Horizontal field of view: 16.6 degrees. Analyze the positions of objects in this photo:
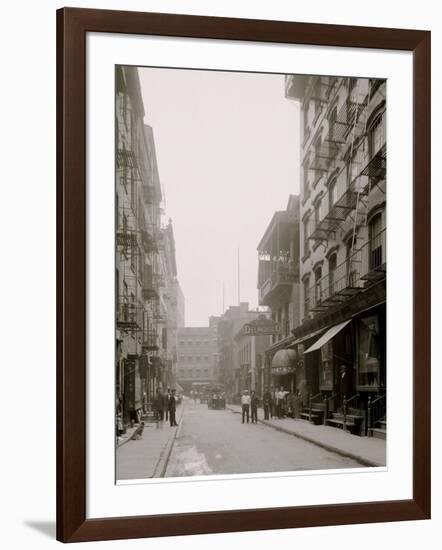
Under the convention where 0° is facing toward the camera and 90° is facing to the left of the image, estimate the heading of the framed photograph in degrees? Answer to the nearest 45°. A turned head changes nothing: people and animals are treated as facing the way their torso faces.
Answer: approximately 315°
